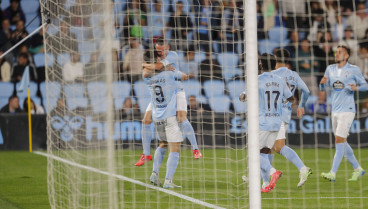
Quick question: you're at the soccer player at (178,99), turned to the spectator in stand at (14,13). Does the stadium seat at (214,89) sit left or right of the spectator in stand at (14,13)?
right

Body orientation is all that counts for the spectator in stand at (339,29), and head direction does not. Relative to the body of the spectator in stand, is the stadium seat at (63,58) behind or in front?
in front

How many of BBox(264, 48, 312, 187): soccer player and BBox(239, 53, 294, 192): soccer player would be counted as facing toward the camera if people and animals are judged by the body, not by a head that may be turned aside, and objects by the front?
0

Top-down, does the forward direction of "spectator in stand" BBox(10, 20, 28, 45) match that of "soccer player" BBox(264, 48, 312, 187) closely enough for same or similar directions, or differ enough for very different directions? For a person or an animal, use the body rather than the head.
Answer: very different directions
